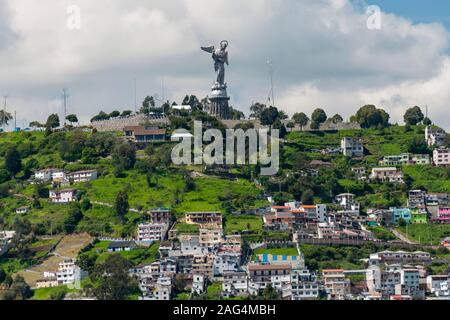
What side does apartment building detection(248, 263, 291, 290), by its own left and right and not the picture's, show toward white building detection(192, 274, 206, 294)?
right

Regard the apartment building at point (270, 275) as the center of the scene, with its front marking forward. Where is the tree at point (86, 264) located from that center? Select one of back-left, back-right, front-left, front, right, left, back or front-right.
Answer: right

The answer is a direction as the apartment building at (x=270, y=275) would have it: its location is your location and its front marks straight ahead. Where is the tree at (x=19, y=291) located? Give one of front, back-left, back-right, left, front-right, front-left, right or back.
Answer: right

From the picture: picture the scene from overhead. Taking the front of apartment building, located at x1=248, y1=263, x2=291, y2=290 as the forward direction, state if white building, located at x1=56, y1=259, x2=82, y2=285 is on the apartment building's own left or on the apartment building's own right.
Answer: on the apartment building's own right

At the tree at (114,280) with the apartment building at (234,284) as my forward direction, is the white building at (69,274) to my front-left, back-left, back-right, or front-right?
back-left

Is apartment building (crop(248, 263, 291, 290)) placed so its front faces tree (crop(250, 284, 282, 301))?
yes

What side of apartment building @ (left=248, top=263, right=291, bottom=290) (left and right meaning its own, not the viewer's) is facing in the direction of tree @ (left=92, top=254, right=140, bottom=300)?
right

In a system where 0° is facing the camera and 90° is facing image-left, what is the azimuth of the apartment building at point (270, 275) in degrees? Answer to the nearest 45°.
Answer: approximately 0°

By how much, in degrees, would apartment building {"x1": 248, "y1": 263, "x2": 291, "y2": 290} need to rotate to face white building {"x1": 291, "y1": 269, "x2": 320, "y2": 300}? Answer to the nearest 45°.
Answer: approximately 45° to its left
